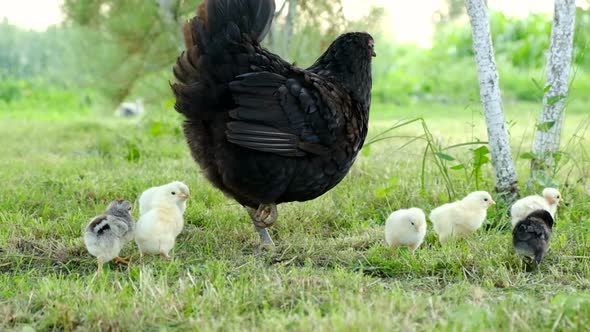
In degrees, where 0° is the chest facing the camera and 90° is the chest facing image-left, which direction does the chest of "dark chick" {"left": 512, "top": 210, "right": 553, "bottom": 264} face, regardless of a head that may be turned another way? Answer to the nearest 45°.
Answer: approximately 225°

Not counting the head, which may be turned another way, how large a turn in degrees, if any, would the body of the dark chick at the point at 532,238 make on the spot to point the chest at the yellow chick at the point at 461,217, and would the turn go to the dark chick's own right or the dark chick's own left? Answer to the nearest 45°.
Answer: approximately 90° to the dark chick's own left

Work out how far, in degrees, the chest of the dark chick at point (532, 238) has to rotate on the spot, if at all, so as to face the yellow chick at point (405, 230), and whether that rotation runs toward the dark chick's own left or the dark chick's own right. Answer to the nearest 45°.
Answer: approximately 135° to the dark chick's own left

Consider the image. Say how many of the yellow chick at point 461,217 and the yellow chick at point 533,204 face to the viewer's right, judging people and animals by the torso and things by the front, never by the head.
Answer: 2

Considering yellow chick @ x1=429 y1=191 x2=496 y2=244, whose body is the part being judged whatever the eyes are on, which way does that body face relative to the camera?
to the viewer's right

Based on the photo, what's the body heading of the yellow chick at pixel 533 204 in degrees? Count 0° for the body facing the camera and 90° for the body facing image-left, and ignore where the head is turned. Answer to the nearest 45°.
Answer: approximately 270°

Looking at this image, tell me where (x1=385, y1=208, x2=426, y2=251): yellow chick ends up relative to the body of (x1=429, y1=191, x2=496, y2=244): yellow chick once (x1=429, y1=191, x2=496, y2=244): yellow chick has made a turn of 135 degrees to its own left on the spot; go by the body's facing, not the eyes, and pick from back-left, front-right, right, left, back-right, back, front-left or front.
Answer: left

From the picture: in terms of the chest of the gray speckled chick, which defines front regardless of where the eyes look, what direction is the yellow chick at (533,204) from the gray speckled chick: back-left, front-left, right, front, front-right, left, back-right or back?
front-right
